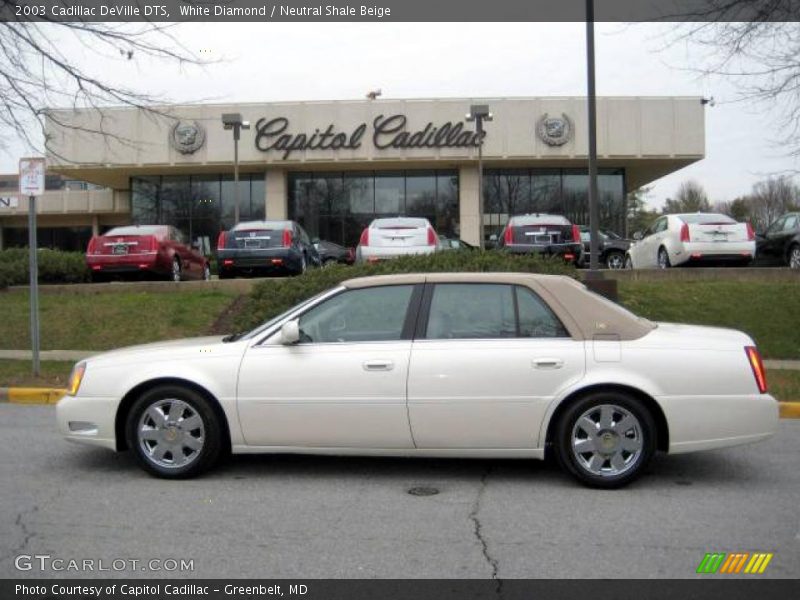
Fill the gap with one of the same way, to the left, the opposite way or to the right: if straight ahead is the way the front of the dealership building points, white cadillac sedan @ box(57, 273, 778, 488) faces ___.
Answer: to the right

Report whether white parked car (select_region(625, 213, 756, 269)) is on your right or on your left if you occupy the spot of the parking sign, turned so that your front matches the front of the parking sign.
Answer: on your left

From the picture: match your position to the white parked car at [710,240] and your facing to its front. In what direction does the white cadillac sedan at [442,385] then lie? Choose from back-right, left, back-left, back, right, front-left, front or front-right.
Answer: back-left

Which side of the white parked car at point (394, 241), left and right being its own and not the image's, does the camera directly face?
back

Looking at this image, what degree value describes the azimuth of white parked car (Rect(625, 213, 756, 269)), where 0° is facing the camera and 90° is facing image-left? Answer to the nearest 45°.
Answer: approximately 135°

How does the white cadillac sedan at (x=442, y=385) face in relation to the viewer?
to the viewer's left

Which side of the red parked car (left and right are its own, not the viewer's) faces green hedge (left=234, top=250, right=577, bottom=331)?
right

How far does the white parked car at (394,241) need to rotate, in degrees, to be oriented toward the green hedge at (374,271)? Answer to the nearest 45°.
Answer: approximately 180°

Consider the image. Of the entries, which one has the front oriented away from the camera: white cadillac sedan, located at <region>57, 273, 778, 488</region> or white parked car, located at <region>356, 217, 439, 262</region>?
the white parked car

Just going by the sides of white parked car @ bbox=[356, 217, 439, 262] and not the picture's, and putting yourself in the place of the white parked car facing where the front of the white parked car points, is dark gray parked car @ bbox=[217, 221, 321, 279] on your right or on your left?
on your left

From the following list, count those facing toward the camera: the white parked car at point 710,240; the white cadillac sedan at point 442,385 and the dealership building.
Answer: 1

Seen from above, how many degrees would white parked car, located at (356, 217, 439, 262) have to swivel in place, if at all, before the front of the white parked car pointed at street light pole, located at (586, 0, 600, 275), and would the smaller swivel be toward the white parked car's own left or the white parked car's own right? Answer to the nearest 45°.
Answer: approximately 135° to the white parked car's own right

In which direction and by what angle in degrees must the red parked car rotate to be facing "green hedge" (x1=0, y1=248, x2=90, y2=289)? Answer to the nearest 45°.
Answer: approximately 90° to its left
